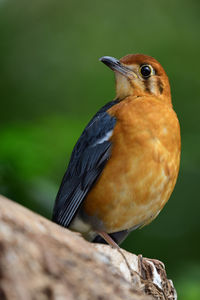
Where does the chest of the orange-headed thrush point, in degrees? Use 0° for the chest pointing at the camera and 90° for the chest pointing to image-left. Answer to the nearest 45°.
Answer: approximately 315°
